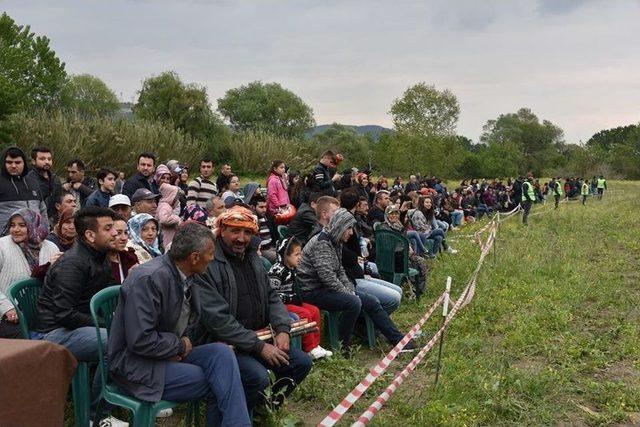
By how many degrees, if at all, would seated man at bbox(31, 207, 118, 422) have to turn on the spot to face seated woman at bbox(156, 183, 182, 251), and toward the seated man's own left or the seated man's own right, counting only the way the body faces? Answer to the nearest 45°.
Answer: approximately 90° to the seated man's own left

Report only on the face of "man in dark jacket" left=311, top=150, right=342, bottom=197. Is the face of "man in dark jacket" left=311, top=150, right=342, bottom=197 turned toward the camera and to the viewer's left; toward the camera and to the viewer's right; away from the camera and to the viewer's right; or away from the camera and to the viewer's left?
toward the camera and to the viewer's right

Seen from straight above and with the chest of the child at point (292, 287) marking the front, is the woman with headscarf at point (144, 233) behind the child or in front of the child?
behind

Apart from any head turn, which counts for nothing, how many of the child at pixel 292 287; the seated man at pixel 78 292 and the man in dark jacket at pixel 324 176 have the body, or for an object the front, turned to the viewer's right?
3

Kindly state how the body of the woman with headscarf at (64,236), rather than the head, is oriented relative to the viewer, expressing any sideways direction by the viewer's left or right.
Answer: facing the viewer and to the right of the viewer

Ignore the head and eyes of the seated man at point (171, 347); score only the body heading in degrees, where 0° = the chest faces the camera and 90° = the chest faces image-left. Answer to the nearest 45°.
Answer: approximately 270°

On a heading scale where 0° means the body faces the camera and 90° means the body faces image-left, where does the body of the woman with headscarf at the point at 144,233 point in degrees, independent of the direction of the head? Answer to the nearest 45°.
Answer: approximately 315°

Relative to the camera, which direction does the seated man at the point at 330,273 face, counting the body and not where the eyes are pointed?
to the viewer's right

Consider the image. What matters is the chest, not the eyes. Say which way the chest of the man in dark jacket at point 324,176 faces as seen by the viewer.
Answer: to the viewer's right

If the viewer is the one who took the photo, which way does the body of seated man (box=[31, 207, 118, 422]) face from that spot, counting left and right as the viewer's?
facing to the right of the viewer

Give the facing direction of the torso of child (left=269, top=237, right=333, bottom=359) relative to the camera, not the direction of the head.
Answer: to the viewer's right
